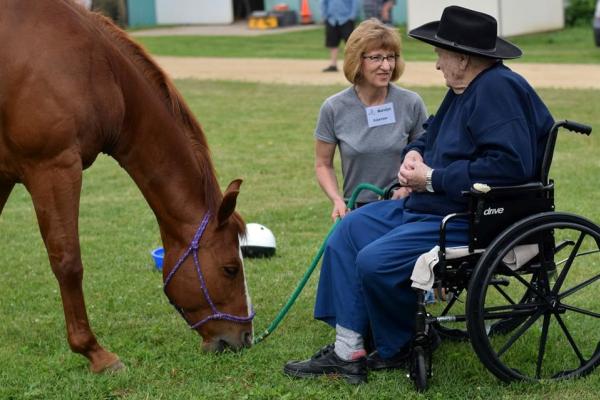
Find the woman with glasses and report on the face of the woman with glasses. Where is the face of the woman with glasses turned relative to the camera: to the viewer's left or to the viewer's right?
to the viewer's right

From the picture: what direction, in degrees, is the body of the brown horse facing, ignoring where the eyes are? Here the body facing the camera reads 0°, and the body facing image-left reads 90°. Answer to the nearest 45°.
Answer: approximately 270°

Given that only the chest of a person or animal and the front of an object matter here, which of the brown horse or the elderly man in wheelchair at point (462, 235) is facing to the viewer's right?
the brown horse

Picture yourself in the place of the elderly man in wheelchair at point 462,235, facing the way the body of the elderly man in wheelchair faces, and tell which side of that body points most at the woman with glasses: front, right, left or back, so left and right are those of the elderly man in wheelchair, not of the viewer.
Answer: right

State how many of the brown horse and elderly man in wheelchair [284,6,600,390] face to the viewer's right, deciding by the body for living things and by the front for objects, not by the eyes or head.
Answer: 1

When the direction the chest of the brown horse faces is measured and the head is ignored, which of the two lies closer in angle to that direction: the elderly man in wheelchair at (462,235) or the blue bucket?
the elderly man in wheelchair

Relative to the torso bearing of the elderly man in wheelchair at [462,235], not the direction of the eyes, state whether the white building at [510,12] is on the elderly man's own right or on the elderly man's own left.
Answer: on the elderly man's own right

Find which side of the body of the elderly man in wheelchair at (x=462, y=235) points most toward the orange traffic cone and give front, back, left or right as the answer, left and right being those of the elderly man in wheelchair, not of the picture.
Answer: right

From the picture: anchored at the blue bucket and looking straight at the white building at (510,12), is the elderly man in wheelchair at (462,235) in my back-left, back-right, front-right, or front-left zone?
back-right

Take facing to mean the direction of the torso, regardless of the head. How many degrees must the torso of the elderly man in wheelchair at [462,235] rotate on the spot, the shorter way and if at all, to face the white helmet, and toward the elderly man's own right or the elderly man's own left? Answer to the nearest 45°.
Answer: approximately 45° to the elderly man's own right

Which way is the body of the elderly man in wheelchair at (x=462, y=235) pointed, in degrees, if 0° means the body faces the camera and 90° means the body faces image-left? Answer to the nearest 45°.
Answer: approximately 90°

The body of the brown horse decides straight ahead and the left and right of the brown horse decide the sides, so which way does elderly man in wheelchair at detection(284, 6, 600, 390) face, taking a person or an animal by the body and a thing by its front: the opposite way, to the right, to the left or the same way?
the opposite way

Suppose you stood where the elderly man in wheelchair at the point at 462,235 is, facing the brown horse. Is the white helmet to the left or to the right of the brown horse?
right

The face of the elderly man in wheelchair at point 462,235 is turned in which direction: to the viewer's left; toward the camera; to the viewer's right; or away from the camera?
to the viewer's left
